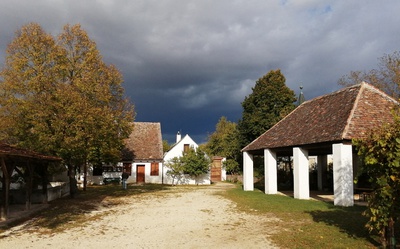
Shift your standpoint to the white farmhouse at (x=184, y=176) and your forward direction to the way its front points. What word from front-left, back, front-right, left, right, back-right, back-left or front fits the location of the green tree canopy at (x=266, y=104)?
left

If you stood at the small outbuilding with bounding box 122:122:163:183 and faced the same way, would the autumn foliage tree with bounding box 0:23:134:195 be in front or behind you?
in front

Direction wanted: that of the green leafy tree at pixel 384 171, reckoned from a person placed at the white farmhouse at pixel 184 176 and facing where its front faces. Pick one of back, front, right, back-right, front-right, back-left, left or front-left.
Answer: front

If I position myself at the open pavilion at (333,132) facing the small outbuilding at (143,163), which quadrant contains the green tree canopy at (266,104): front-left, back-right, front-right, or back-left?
front-right

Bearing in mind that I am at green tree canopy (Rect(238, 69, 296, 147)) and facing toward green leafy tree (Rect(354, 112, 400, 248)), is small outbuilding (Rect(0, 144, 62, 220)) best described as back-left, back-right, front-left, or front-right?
front-right

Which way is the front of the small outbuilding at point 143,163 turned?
toward the camera

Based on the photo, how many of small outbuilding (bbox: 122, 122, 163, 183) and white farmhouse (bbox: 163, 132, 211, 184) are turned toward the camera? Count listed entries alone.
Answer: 2

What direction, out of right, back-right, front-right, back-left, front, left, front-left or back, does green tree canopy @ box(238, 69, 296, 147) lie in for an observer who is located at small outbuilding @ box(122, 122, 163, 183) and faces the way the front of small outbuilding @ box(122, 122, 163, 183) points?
left

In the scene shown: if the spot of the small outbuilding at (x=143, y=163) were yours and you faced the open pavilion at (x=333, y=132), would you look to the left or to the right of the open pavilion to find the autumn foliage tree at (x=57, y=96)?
right

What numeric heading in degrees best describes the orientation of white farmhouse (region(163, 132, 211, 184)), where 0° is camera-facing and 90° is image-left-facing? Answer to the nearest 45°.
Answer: approximately 0°

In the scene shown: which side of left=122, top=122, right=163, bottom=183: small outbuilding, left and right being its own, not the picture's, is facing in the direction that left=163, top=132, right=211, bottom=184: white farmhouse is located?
left

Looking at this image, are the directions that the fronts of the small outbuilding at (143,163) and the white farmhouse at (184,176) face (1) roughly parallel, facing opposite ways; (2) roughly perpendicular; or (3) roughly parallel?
roughly parallel
